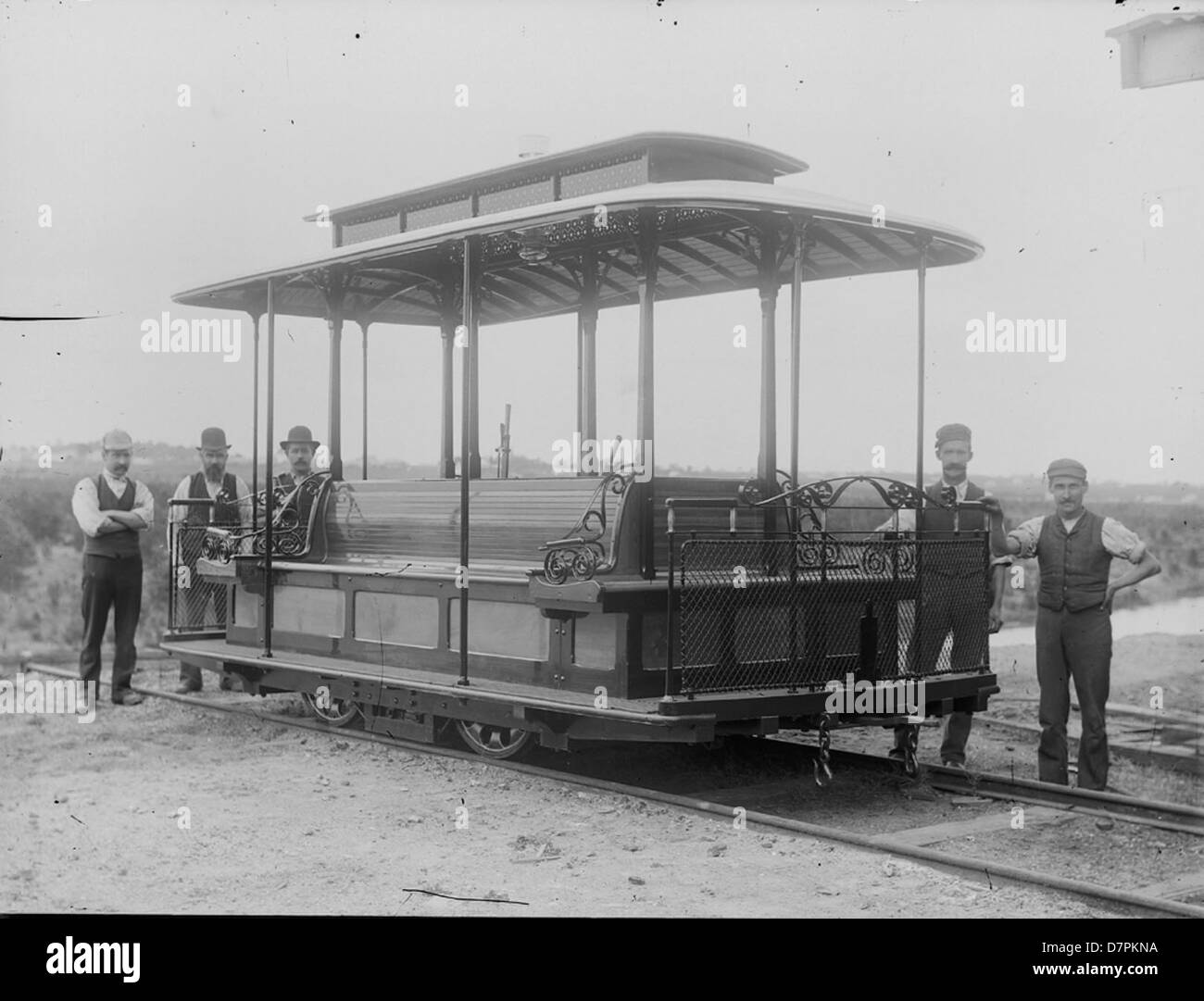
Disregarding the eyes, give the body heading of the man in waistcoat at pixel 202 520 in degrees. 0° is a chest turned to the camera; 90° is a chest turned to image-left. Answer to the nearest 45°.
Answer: approximately 0°

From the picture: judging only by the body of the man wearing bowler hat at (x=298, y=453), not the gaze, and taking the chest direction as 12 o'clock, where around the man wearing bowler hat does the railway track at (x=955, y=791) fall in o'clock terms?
The railway track is roughly at 11 o'clock from the man wearing bowler hat.
